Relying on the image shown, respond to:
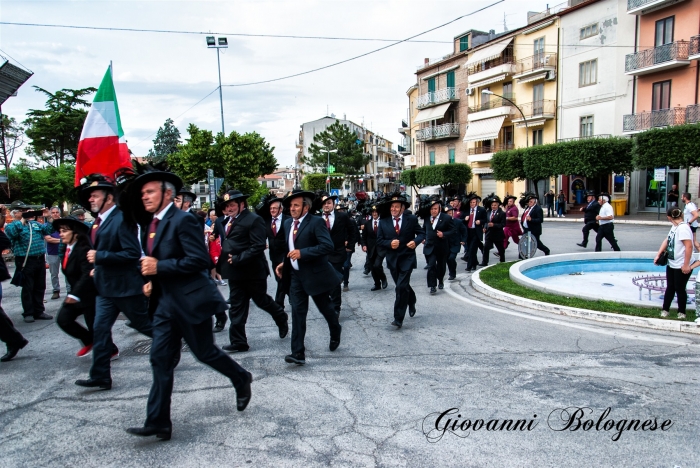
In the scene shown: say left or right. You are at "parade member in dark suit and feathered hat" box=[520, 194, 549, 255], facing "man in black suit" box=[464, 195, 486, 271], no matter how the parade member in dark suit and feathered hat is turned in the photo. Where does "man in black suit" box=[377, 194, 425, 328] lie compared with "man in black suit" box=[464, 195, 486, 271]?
left

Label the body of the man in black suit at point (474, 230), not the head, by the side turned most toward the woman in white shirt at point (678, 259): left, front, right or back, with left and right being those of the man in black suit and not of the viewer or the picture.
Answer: left

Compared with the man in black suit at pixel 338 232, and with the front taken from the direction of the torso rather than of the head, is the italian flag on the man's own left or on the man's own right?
on the man's own right

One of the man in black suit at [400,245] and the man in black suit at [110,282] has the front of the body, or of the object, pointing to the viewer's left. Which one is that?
the man in black suit at [110,282]

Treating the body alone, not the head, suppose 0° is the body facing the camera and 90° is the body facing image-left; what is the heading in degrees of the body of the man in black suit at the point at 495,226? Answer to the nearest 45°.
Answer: approximately 45°

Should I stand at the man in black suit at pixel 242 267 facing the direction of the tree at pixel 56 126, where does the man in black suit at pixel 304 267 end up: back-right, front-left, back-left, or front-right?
back-right

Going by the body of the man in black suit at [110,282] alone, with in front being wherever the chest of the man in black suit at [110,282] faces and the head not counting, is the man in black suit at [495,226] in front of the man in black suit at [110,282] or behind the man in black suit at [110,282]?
behind

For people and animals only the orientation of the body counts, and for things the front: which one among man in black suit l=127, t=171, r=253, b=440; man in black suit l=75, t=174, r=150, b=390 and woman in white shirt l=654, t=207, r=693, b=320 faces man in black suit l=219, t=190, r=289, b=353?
the woman in white shirt

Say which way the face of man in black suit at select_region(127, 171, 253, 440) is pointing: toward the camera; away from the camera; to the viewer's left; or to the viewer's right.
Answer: to the viewer's left

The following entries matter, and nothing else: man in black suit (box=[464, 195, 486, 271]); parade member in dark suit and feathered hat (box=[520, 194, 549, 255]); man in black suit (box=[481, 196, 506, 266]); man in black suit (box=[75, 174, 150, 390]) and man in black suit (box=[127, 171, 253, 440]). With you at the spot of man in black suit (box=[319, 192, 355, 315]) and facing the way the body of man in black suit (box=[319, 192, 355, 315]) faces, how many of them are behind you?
3

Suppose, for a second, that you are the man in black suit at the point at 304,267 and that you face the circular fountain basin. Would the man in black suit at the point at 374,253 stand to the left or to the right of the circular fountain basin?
left
